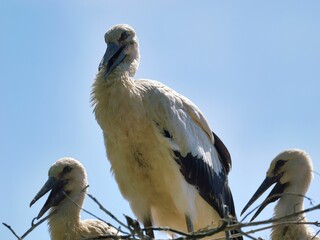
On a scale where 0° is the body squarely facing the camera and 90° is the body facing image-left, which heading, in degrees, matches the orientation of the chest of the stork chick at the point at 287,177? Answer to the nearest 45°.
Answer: approximately 90°

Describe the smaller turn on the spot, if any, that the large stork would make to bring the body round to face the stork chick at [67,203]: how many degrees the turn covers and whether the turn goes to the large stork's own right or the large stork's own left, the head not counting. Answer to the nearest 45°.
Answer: approximately 90° to the large stork's own right

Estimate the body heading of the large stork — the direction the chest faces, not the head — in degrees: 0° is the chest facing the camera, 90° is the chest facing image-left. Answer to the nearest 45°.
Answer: approximately 45°
